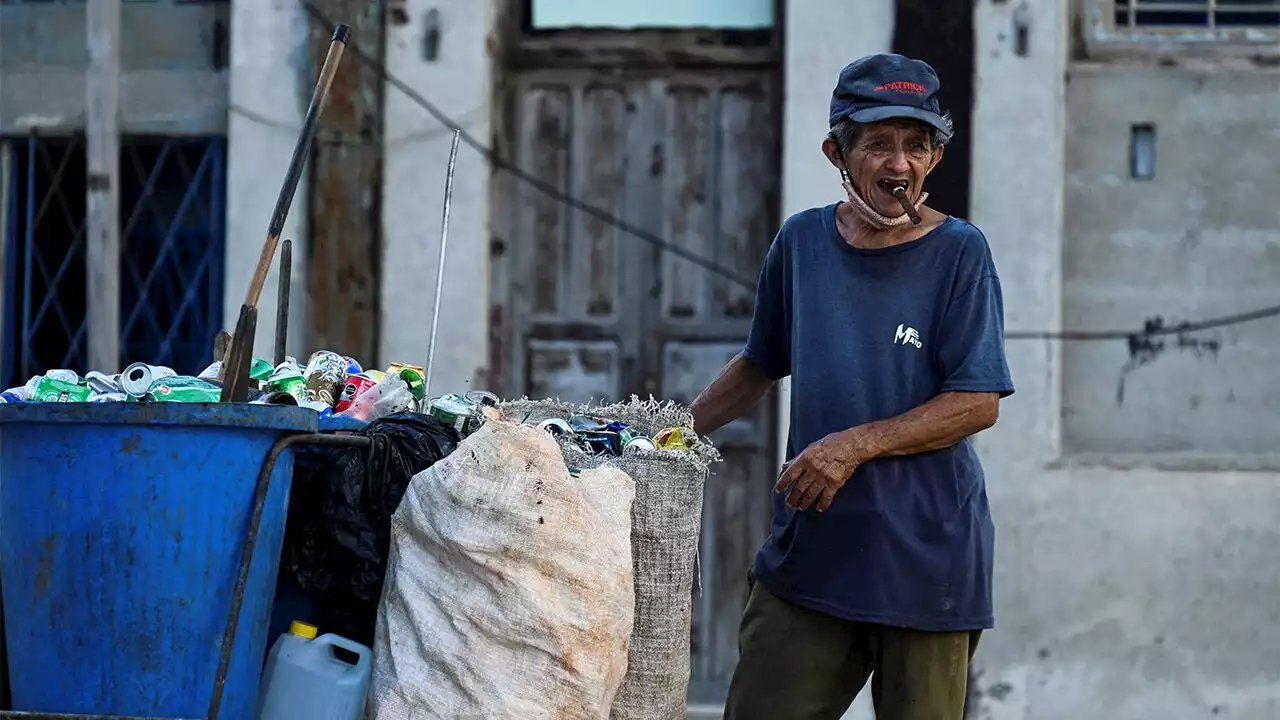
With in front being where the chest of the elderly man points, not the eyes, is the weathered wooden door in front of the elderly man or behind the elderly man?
behind

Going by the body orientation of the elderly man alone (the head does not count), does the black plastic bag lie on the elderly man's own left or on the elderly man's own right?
on the elderly man's own right

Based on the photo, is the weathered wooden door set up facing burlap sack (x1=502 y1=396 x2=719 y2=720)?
yes

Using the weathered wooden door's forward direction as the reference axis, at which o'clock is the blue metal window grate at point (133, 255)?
The blue metal window grate is roughly at 3 o'clock from the weathered wooden door.

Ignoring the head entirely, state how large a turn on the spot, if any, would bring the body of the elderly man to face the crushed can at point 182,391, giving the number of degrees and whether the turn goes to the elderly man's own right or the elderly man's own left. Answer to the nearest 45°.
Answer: approximately 90° to the elderly man's own right

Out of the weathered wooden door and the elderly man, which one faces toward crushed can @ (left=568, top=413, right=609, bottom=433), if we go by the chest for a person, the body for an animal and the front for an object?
the weathered wooden door

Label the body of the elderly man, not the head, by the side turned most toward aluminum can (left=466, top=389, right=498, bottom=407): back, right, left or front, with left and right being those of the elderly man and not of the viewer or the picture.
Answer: right

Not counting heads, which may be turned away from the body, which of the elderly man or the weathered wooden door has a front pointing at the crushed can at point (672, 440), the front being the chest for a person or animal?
the weathered wooden door
